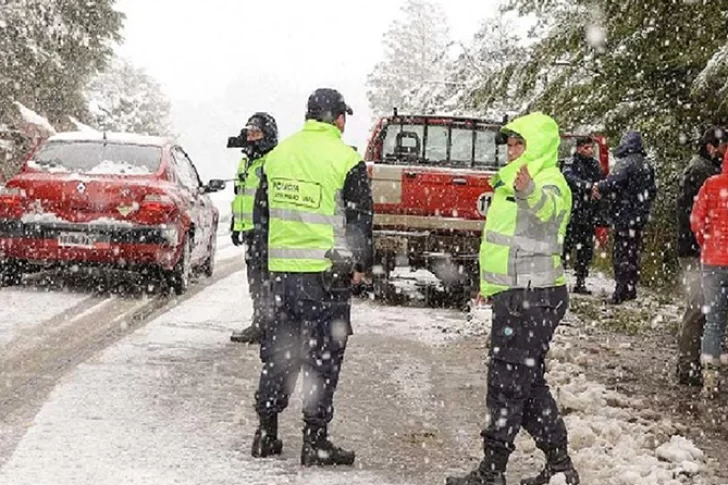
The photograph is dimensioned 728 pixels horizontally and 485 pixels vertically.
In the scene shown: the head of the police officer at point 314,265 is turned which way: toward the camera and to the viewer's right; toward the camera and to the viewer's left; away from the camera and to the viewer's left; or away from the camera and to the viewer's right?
away from the camera and to the viewer's right

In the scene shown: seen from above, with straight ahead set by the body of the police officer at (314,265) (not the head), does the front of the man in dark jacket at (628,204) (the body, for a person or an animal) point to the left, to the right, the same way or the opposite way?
to the left

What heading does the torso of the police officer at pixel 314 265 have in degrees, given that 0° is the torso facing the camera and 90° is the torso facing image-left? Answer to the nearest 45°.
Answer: approximately 225°

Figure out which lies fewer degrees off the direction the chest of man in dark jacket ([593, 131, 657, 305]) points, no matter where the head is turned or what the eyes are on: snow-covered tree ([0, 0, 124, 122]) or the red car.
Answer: the snow-covered tree

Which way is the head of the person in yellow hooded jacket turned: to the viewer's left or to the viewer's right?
to the viewer's left

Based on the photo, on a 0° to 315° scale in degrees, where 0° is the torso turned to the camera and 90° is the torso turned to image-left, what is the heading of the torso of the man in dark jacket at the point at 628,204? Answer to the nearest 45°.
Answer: approximately 135°

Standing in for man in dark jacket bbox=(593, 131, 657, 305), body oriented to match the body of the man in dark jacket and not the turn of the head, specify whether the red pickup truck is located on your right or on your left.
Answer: on your left
